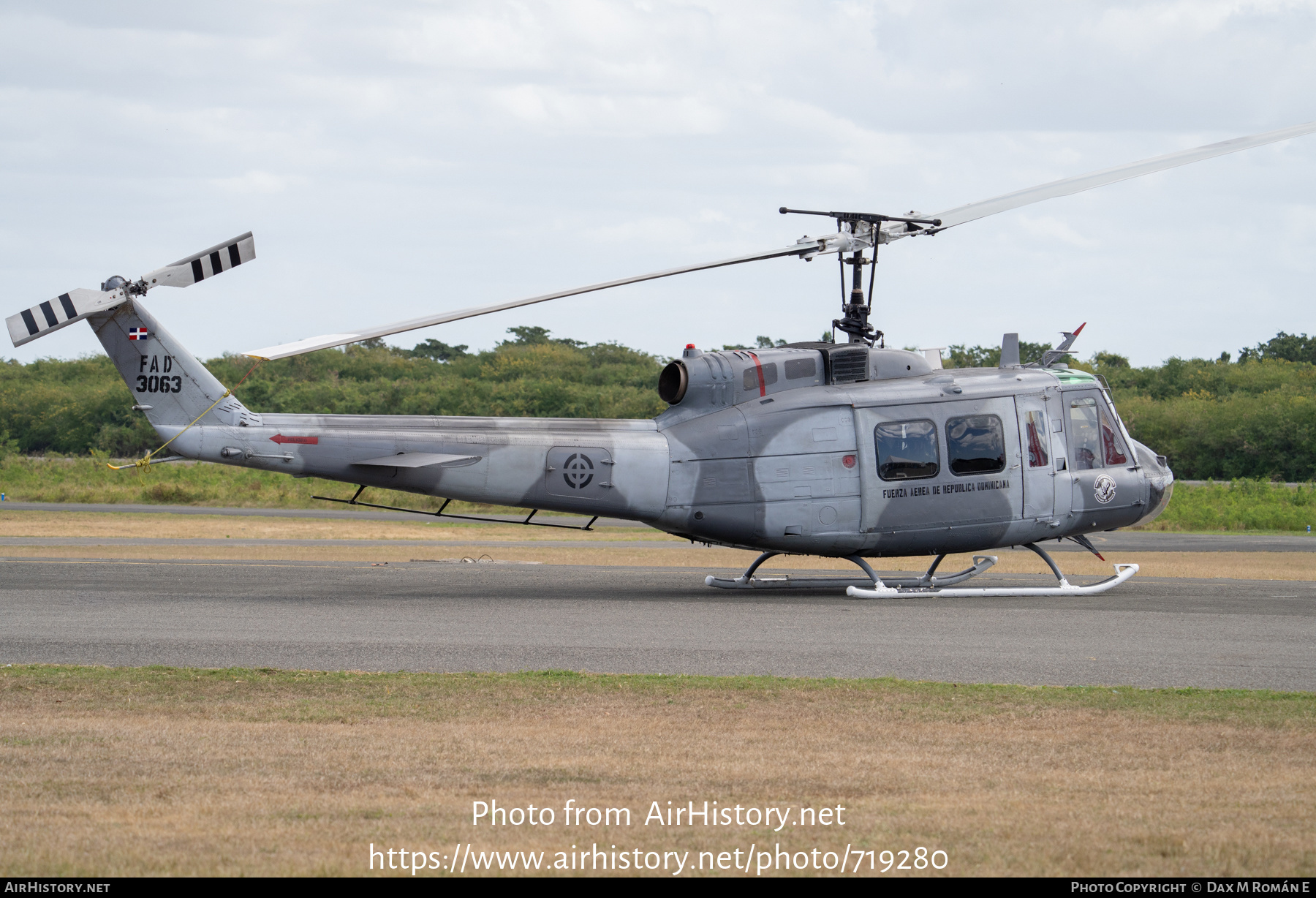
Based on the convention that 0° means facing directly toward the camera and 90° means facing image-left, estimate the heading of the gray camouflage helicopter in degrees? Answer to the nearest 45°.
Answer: approximately 225°
